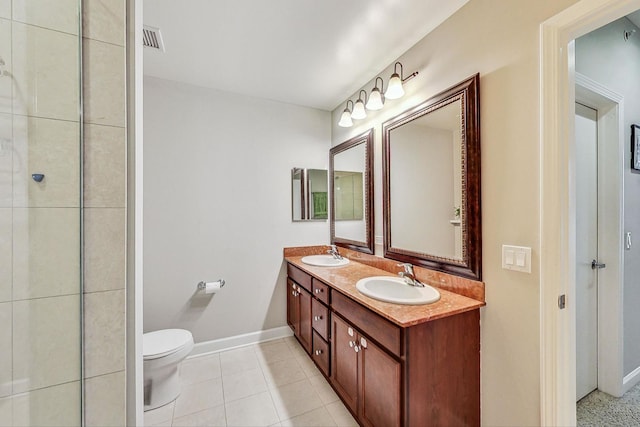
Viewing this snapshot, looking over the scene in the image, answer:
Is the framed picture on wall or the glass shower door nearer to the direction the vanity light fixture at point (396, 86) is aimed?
the glass shower door

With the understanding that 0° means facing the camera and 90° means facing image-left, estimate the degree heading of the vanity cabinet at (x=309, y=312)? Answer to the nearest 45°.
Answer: approximately 90°

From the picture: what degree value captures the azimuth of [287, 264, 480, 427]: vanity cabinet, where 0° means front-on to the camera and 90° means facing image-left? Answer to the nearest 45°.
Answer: approximately 45°
